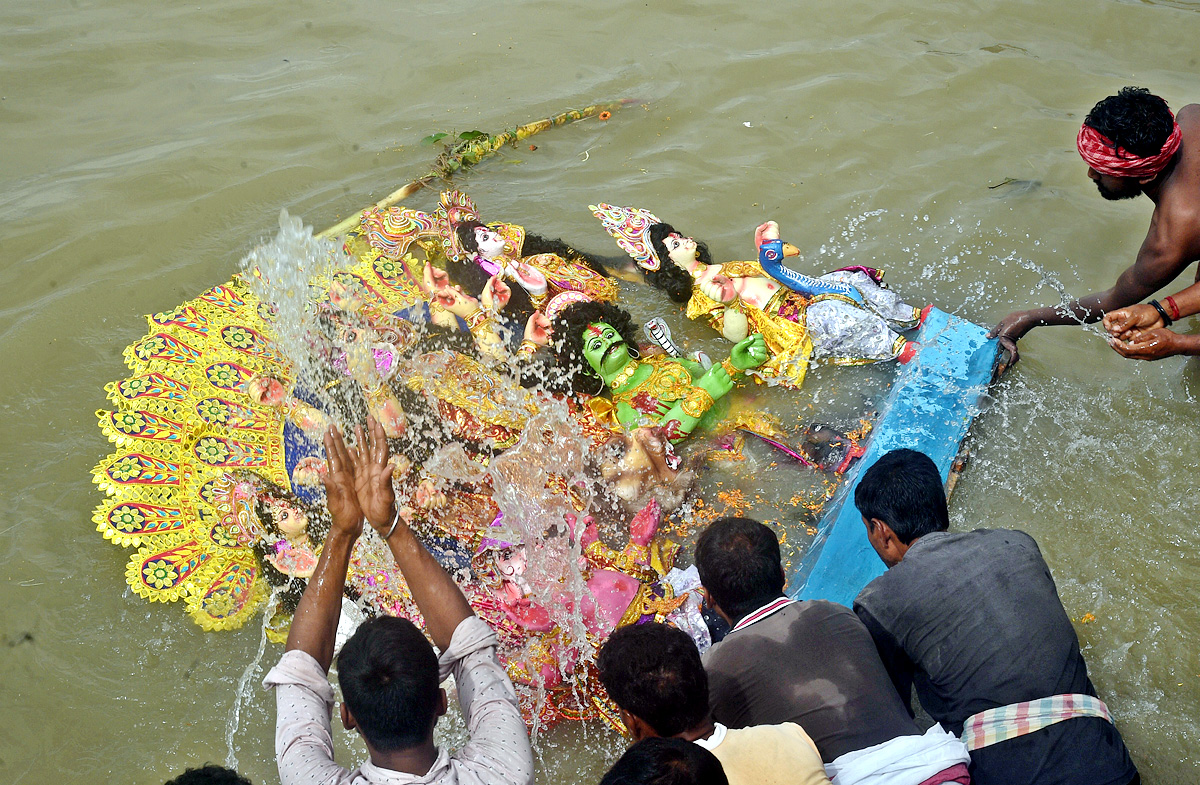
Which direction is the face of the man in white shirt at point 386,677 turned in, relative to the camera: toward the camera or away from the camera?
away from the camera

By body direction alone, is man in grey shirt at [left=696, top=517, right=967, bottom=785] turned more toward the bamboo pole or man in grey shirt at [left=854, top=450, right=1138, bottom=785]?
the bamboo pole

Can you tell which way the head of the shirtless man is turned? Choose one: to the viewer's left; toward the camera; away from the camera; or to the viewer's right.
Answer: to the viewer's left

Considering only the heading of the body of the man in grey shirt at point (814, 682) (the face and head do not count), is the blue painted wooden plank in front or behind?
in front

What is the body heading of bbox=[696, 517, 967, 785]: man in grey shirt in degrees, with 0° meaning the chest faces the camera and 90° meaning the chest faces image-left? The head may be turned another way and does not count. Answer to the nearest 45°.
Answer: approximately 135°

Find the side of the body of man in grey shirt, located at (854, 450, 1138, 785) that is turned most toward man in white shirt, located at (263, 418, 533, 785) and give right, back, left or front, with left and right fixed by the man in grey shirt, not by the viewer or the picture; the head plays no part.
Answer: left

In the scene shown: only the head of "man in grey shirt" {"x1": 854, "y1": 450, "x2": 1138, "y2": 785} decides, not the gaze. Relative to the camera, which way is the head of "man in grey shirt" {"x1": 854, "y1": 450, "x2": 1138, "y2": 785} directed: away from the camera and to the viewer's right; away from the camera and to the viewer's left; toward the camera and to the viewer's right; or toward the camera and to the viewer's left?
away from the camera and to the viewer's left

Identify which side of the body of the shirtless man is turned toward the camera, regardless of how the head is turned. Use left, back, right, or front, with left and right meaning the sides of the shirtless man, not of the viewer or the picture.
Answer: left

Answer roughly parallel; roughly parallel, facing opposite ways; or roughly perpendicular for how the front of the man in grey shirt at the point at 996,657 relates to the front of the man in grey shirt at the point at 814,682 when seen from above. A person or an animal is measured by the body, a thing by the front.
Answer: roughly parallel

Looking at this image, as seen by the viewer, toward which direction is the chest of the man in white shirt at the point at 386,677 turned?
away from the camera

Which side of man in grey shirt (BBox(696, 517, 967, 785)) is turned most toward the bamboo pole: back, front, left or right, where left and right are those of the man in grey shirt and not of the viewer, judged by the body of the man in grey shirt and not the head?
front

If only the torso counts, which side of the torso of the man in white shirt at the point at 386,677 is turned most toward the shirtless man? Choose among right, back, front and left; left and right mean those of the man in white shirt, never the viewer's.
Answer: right

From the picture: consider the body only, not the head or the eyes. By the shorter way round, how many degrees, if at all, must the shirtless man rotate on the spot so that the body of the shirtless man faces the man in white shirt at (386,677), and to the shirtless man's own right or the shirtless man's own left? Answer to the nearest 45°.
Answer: approximately 90° to the shirtless man's own left

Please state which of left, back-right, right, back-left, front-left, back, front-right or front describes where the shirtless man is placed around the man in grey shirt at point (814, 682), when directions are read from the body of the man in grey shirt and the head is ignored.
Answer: front-right

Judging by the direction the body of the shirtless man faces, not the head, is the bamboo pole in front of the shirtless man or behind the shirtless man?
in front
